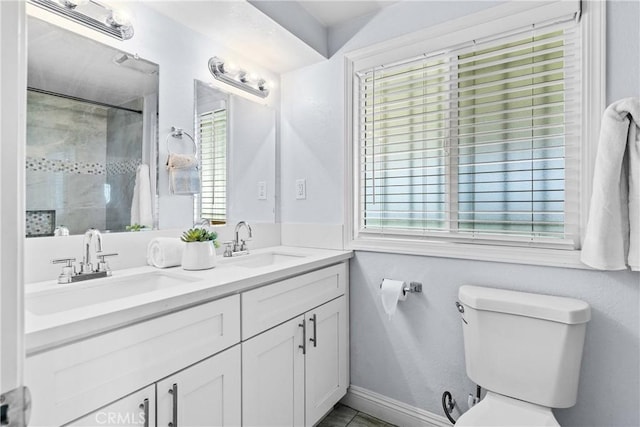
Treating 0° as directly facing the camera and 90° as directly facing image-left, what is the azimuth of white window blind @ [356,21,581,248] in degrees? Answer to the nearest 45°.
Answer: approximately 45°

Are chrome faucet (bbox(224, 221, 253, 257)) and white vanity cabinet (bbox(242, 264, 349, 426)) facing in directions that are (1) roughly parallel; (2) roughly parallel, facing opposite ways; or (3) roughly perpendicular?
roughly parallel

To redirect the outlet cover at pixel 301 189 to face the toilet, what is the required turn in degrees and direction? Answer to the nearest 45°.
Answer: approximately 90° to its left

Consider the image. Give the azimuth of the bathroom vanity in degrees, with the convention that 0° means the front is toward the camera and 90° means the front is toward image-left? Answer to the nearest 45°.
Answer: approximately 315°

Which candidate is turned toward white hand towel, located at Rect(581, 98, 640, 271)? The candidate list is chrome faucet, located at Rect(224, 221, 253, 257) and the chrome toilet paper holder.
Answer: the chrome faucet

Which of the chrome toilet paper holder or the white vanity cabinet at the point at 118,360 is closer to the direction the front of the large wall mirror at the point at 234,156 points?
the chrome toilet paper holder

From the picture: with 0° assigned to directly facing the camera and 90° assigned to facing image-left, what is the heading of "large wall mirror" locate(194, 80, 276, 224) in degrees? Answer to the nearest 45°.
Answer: approximately 315°

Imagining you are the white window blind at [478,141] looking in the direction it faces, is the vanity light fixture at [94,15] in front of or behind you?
in front

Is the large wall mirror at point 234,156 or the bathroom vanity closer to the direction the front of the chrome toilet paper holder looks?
the bathroom vanity

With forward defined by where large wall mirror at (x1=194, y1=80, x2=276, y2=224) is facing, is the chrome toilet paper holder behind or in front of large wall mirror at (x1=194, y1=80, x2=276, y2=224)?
in front

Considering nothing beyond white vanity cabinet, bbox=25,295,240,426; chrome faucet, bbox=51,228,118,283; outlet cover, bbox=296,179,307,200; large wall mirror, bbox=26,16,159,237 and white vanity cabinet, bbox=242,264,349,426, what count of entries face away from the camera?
0

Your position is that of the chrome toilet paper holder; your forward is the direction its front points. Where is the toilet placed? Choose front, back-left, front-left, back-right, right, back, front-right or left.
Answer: left

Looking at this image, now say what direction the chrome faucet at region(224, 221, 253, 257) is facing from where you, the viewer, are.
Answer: facing the viewer and to the right of the viewer
